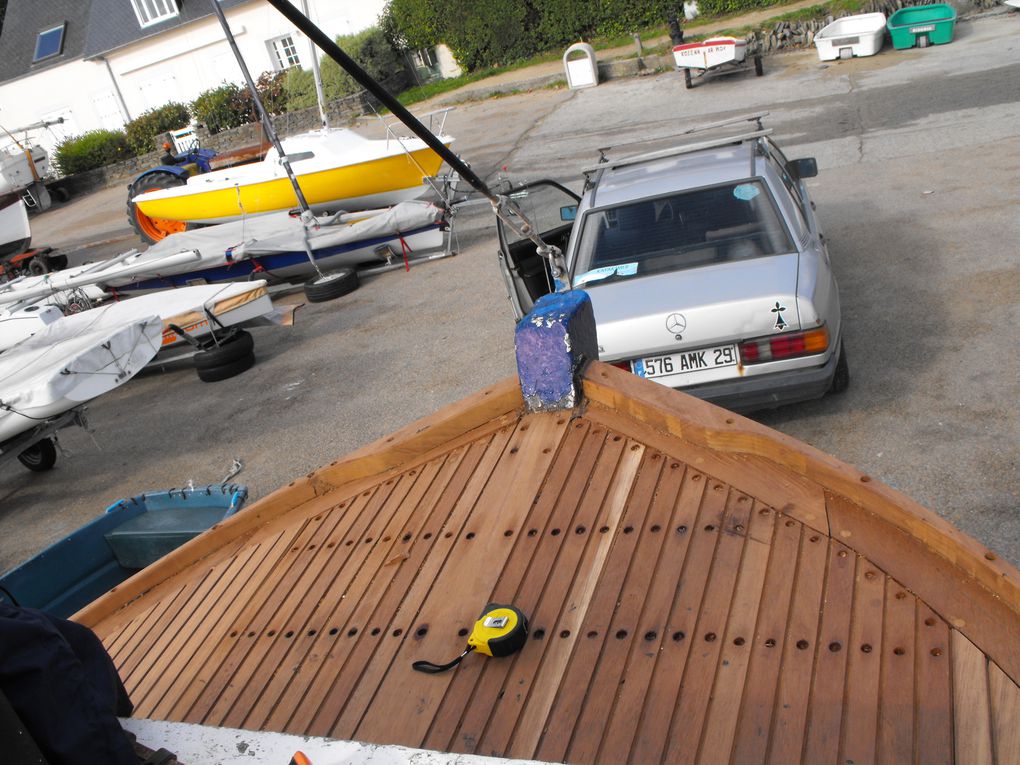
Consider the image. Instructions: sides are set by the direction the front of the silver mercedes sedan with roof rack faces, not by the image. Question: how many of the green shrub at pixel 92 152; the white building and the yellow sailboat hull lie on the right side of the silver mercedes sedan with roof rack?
0

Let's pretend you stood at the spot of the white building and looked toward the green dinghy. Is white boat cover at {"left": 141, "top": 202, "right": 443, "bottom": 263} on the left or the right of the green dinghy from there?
right

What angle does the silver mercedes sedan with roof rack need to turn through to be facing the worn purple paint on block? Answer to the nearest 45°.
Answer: approximately 180°

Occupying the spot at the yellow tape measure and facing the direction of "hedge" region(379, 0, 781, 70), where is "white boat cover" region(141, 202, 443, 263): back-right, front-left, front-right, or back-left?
front-left

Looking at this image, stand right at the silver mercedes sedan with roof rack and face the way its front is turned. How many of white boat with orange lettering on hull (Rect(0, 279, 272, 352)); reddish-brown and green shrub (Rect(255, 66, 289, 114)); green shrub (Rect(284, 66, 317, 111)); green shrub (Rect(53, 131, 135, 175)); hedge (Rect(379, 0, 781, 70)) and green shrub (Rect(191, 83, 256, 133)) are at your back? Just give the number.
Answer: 0

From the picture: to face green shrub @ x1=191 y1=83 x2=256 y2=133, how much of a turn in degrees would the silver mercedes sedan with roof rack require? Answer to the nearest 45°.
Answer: approximately 45° to its left

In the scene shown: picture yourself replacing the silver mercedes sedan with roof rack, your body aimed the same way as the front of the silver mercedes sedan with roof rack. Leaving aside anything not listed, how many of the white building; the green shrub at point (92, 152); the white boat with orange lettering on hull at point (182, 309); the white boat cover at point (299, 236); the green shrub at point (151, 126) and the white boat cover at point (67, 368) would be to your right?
0

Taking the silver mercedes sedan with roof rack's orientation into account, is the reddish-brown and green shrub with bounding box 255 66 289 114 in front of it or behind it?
in front

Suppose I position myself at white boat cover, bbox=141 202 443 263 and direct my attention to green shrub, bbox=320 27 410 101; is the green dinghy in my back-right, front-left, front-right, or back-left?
front-right

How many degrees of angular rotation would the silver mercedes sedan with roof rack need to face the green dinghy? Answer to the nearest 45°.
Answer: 0° — it already faces it

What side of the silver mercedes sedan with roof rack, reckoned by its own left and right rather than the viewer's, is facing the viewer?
back

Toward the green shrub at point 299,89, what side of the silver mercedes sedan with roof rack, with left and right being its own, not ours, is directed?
front

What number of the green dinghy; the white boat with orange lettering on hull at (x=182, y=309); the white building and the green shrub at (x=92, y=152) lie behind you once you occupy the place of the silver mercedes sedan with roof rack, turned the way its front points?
0

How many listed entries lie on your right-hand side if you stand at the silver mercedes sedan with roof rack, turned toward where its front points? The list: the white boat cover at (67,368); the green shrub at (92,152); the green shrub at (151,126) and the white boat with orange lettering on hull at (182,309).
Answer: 0

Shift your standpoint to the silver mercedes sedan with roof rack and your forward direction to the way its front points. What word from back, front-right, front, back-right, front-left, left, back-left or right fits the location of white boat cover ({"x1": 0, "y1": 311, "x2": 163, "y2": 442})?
left

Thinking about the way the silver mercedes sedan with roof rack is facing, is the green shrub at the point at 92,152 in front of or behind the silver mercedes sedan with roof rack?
in front

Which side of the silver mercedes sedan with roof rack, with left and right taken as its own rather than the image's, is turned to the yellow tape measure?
back
